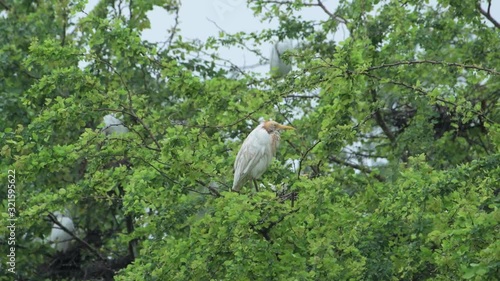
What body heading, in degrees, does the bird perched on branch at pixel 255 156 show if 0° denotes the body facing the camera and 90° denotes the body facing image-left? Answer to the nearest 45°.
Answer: approximately 270°

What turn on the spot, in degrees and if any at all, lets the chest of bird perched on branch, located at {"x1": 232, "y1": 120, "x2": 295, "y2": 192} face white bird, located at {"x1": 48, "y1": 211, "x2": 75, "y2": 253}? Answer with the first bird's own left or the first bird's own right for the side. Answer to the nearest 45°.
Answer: approximately 135° to the first bird's own left
